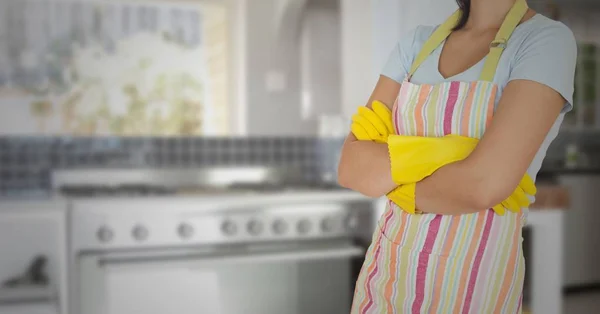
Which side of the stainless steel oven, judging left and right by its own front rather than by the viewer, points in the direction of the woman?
front

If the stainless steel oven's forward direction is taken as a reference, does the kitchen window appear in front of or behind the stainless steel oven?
behind

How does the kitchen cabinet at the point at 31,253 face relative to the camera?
toward the camera

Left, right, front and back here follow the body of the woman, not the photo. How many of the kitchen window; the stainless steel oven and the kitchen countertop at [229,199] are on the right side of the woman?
3

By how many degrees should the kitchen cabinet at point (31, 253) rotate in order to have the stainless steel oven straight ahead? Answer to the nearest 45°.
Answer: approximately 45° to its left

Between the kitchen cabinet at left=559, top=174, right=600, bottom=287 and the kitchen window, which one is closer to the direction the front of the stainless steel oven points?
the kitchen cabinet

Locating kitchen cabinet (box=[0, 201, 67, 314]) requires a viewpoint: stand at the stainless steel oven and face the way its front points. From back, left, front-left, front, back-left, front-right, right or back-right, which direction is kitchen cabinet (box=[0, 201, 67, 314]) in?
right

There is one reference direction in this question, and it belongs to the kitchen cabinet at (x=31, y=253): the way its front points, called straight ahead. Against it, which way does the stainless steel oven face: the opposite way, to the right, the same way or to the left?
the same way

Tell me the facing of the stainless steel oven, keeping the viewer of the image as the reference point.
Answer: facing the viewer

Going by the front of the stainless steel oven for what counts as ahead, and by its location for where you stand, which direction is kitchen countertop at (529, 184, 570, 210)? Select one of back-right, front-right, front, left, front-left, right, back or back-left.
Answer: front-left

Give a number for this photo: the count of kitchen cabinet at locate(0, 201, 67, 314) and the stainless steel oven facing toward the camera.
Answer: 2
